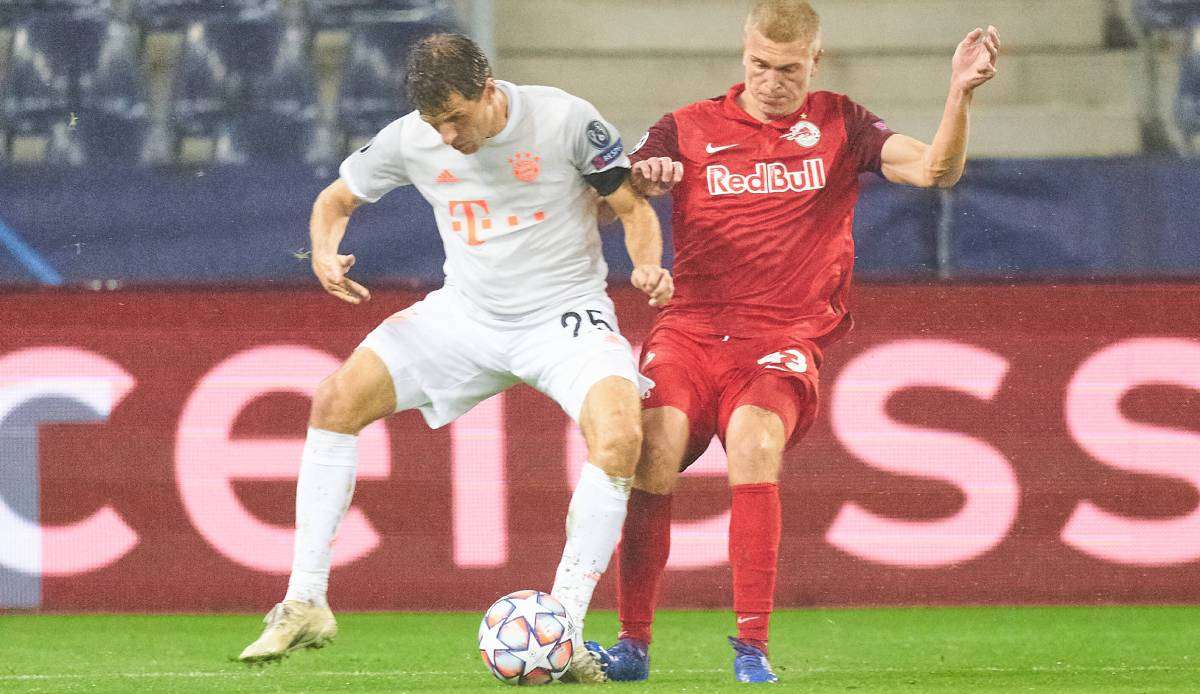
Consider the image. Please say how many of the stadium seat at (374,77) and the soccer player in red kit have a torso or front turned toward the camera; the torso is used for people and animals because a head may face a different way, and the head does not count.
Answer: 2

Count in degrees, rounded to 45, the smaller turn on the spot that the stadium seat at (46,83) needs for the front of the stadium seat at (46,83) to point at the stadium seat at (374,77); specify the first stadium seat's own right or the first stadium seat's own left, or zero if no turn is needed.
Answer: approximately 90° to the first stadium seat's own left

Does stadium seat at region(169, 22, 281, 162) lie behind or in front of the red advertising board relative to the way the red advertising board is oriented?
behind

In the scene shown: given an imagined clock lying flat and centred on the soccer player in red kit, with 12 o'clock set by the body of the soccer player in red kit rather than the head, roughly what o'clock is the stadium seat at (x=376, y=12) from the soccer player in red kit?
The stadium seat is roughly at 5 o'clock from the soccer player in red kit.

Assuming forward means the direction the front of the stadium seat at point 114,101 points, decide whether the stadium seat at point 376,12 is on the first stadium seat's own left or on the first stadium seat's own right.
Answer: on the first stadium seat's own left

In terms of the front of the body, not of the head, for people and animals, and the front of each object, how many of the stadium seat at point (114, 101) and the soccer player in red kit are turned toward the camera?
2

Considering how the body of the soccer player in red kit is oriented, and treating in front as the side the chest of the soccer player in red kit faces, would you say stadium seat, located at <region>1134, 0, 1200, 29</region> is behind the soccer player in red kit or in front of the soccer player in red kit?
behind

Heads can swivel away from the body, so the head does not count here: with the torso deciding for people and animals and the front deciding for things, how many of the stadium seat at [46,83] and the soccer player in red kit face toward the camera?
2
